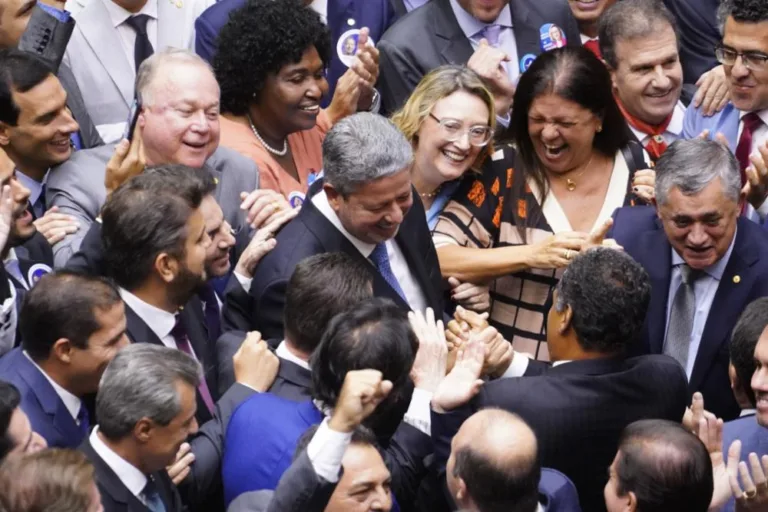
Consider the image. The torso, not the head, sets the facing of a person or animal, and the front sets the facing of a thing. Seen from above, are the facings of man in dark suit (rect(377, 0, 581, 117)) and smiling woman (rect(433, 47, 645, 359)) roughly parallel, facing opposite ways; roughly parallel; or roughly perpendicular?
roughly parallel

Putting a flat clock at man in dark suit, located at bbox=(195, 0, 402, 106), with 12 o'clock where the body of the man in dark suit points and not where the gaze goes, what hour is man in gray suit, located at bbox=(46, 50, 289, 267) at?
The man in gray suit is roughly at 1 o'clock from the man in dark suit.

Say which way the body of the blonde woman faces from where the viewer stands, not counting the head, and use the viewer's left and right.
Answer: facing the viewer and to the right of the viewer

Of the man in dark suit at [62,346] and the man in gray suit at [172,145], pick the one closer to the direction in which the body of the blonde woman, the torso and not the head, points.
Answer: the man in dark suit

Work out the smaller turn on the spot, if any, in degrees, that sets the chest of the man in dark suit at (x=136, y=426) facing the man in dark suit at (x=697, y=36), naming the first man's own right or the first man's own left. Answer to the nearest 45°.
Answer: approximately 90° to the first man's own left

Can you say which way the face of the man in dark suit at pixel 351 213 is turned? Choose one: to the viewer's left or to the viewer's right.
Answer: to the viewer's right

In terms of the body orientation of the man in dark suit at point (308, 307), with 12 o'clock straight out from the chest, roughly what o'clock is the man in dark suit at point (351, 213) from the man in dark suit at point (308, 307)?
the man in dark suit at point (351, 213) is roughly at 11 o'clock from the man in dark suit at point (308, 307).

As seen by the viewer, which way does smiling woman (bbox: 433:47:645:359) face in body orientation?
toward the camera

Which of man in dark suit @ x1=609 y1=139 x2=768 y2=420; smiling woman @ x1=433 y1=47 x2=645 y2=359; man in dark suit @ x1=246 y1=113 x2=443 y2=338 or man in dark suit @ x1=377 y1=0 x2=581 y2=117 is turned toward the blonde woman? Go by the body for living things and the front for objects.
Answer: man in dark suit @ x1=377 y1=0 x2=581 y2=117

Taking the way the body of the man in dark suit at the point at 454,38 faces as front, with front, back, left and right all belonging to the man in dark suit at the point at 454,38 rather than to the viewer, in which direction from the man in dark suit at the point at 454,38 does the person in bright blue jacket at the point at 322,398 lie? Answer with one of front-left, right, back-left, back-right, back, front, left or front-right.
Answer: front

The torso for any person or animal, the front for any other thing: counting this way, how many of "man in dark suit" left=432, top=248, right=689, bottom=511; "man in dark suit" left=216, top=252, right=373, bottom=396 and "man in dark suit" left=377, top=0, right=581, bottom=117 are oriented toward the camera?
1

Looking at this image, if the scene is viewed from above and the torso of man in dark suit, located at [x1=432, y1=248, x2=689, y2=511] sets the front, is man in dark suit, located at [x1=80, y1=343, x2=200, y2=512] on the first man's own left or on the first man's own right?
on the first man's own left

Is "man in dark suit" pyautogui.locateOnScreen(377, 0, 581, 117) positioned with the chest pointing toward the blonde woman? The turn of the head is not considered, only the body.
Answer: yes
